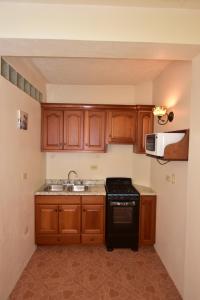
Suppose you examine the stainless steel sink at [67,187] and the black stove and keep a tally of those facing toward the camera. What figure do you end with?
2

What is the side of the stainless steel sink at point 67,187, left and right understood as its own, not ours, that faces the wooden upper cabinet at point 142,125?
left

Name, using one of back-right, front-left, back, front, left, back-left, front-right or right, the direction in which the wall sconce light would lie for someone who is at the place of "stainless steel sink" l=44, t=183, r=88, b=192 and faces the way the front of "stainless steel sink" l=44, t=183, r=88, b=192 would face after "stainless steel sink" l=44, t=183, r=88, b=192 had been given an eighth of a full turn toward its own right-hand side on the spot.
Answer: left

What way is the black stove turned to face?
toward the camera

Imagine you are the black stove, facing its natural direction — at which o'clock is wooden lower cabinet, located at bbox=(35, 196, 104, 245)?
The wooden lower cabinet is roughly at 3 o'clock from the black stove.

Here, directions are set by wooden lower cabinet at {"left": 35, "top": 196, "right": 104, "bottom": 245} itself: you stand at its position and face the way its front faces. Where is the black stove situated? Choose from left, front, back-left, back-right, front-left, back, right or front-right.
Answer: left

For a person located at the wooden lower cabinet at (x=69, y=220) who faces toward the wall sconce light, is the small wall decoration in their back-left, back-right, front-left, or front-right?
back-right

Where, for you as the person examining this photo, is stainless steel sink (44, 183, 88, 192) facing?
facing the viewer

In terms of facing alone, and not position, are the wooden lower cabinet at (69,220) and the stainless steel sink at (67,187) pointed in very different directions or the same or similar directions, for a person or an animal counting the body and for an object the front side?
same or similar directions

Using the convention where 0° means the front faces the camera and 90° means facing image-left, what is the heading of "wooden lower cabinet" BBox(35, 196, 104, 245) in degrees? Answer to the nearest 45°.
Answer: approximately 0°

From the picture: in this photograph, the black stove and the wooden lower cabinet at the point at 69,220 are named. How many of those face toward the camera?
2

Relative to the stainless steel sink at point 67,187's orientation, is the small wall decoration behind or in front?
in front
